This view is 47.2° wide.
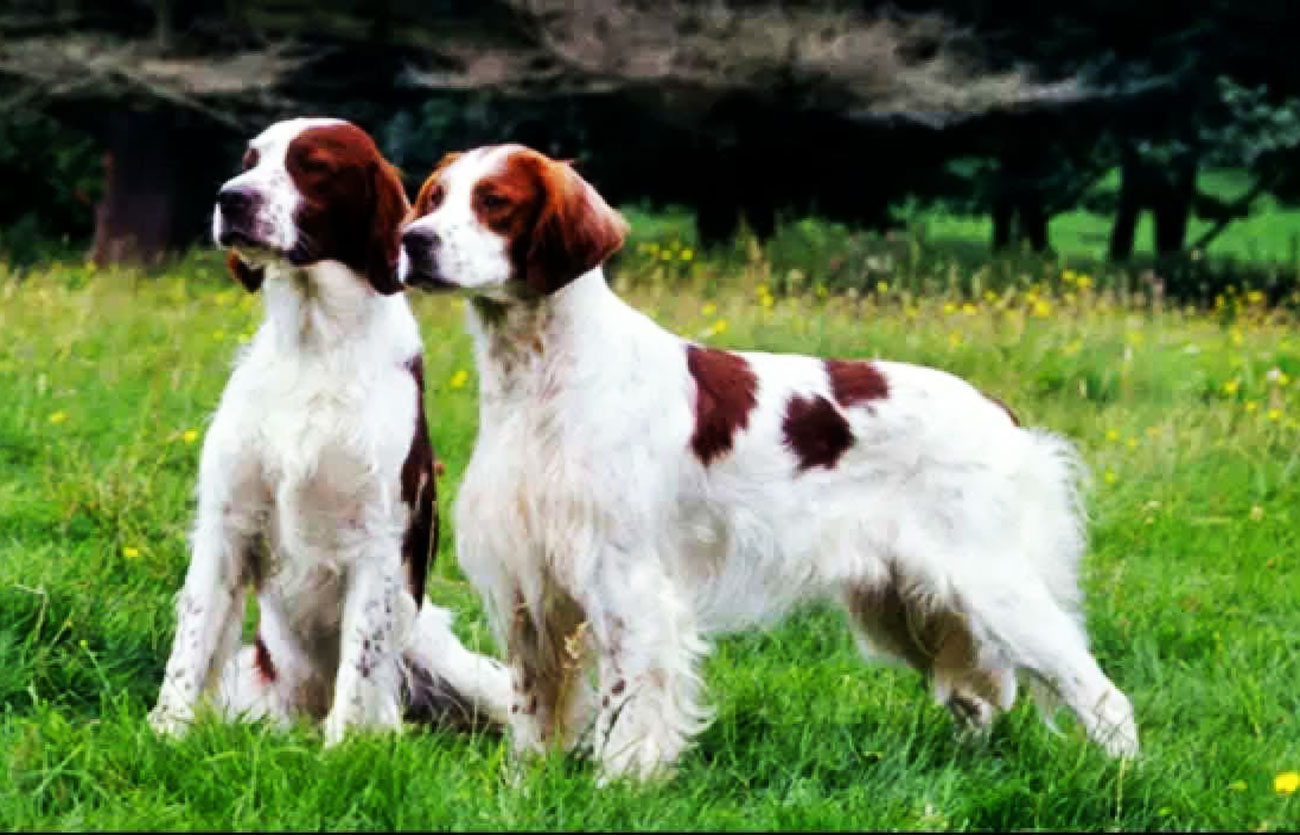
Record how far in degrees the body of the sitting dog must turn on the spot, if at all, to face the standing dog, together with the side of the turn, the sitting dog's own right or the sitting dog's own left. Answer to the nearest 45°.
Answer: approximately 135° to the sitting dog's own left

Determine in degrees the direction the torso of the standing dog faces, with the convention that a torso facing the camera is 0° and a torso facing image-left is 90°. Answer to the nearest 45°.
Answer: approximately 45°

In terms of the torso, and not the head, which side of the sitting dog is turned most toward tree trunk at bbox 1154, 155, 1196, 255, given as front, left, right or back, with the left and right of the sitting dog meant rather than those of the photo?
back

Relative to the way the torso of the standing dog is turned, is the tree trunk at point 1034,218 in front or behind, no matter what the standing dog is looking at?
behind

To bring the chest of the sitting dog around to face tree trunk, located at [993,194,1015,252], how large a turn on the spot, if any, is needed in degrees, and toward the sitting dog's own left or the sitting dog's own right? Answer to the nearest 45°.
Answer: approximately 180°

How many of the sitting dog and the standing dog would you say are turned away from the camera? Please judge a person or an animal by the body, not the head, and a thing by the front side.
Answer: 0

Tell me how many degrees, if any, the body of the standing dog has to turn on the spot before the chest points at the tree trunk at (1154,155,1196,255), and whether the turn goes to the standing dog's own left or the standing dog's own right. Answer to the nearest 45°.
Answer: approximately 135° to the standing dog's own right

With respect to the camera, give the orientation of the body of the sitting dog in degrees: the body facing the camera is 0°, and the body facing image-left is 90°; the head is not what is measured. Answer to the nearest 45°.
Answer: approximately 45°

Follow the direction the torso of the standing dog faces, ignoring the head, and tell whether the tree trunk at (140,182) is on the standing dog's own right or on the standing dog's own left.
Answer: on the standing dog's own right

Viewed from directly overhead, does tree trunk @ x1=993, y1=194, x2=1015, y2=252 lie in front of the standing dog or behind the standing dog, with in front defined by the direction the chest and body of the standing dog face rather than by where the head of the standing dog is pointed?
behind
